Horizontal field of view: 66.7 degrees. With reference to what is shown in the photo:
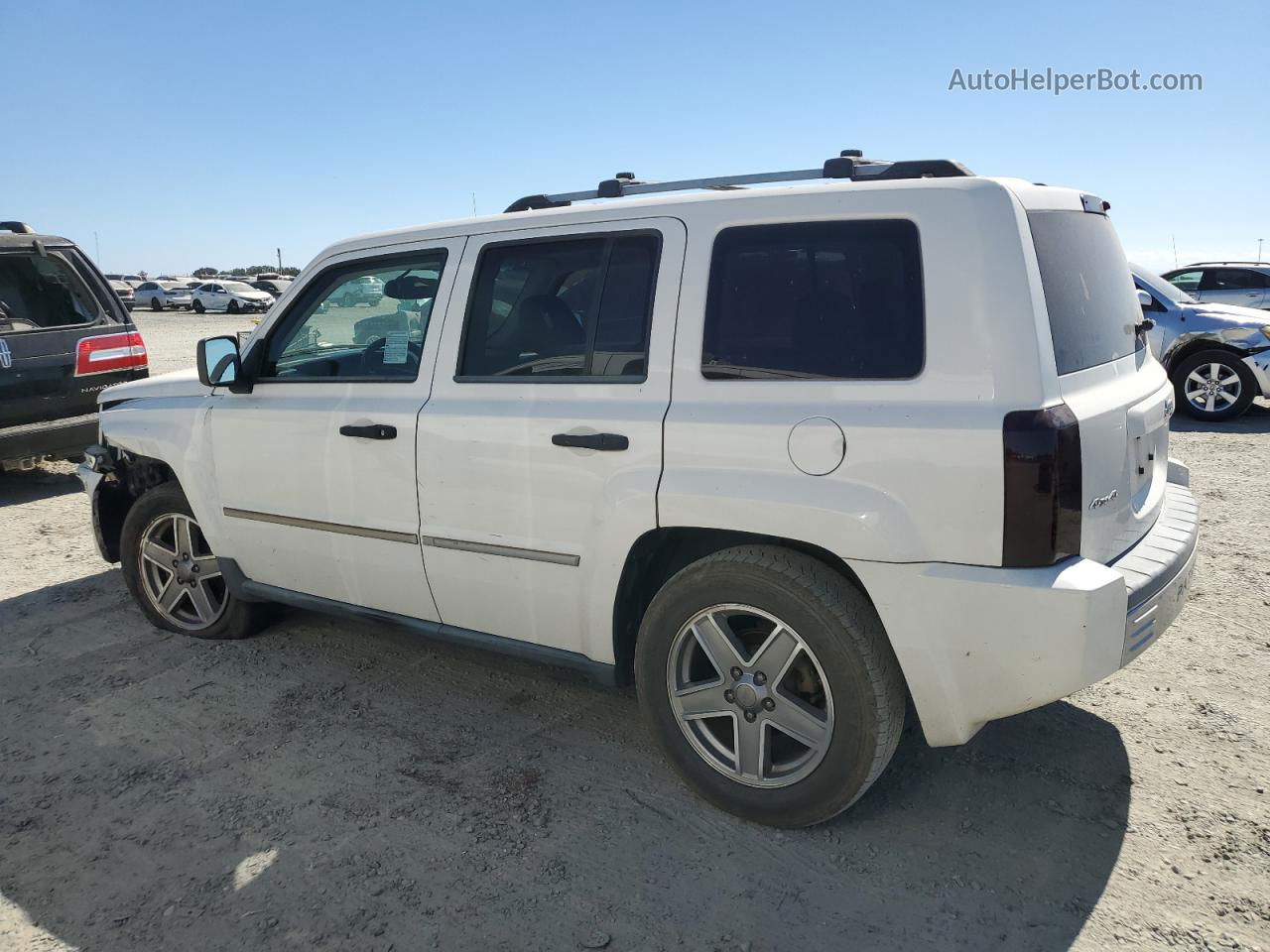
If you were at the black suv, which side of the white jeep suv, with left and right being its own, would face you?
front

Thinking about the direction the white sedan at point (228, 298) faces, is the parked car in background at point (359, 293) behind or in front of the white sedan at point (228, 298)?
in front

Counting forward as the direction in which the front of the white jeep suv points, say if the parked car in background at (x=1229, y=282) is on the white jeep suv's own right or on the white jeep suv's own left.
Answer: on the white jeep suv's own right

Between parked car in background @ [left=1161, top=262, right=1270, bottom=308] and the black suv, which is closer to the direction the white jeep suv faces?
the black suv

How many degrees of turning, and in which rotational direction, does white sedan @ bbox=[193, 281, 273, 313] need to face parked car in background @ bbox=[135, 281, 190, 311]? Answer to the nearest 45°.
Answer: approximately 180°

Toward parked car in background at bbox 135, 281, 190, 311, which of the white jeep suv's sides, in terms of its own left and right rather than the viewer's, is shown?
front

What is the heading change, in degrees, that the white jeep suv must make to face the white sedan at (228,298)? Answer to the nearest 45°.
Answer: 0° — it already faces it

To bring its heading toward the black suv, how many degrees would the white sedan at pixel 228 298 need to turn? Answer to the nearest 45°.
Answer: approximately 45° to its right

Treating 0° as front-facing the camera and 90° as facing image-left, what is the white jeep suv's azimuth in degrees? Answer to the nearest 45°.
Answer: approximately 135°
